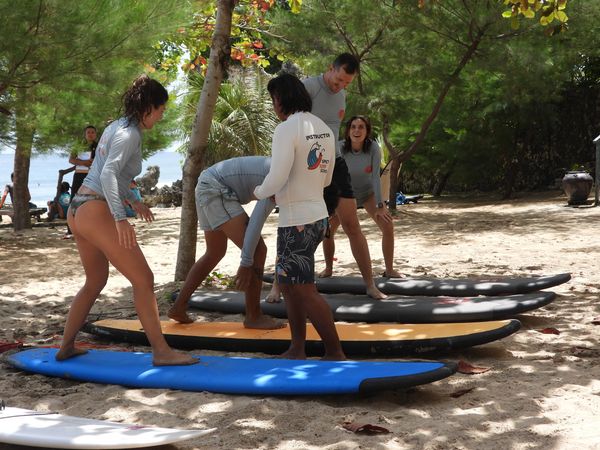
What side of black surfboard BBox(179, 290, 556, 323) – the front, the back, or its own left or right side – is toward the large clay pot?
left

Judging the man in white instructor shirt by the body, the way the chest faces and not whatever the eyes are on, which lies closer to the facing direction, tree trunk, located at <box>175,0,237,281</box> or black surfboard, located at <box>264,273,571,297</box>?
the tree trunk

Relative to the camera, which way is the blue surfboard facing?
to the viewer's right

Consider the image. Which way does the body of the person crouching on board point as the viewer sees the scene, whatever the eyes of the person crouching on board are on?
to the viewer's right

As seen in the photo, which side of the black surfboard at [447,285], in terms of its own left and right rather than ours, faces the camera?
right

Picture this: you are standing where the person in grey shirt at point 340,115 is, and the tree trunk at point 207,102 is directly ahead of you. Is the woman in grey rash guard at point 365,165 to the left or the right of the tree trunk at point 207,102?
right

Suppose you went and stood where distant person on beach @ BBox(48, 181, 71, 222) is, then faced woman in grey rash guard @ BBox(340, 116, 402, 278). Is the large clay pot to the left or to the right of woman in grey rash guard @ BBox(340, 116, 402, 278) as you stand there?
left

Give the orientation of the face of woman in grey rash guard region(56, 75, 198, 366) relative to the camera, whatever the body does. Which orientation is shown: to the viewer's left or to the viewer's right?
to the viewer's right
